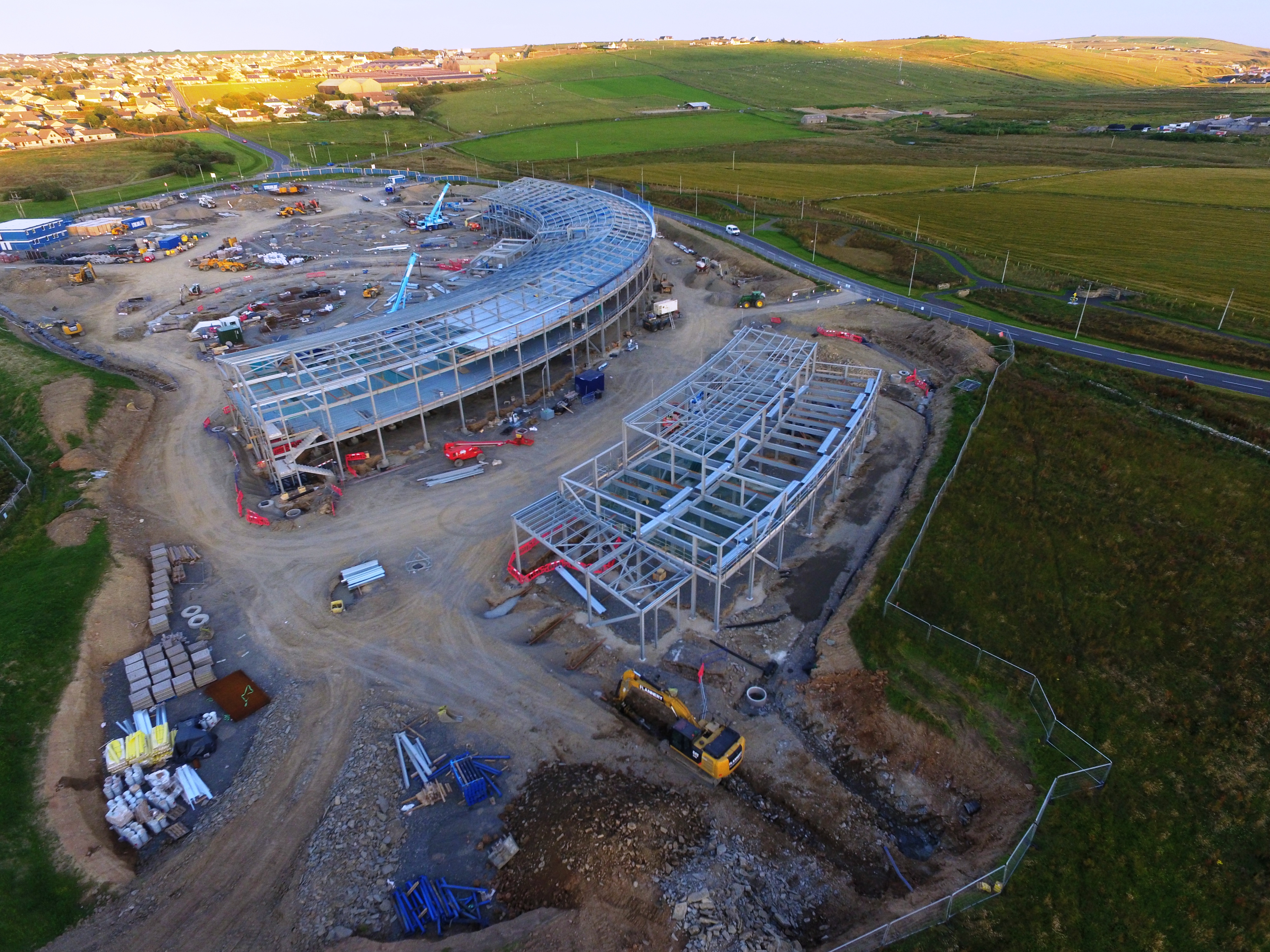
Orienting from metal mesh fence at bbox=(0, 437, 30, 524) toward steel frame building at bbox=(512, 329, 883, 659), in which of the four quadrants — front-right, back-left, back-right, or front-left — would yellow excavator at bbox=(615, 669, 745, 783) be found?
front-right

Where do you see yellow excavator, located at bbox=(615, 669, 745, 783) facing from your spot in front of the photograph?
facing away from the viewer and to the left of the viewer

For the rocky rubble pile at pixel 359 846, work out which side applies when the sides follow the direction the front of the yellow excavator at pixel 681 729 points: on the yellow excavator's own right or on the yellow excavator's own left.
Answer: on the yellow excavator's own left

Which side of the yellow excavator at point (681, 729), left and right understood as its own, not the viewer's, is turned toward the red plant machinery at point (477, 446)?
front

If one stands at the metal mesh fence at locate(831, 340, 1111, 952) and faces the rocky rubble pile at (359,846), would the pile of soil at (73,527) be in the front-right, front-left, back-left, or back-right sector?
front-right

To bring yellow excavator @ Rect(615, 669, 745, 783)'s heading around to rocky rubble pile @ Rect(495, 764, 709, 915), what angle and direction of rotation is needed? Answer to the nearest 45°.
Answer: approximately 90° to its left

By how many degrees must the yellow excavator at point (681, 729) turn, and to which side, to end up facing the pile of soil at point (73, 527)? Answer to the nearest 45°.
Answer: approximately 45° to its left

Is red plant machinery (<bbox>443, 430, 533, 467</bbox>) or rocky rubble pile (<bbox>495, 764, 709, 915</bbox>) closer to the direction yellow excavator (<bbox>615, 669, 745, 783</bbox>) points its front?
the red plant machinery

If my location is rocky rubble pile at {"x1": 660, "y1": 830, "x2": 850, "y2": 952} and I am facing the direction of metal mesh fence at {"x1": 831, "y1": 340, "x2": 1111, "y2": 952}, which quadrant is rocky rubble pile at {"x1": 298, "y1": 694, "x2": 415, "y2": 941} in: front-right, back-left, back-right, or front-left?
back-left

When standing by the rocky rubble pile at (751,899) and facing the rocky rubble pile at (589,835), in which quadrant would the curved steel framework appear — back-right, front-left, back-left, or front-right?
front-right

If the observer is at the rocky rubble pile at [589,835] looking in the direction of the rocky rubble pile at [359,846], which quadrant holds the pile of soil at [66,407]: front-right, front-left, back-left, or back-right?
front-right

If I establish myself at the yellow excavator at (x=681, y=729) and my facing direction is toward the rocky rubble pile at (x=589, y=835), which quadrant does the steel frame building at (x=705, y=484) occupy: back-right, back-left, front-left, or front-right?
back-right

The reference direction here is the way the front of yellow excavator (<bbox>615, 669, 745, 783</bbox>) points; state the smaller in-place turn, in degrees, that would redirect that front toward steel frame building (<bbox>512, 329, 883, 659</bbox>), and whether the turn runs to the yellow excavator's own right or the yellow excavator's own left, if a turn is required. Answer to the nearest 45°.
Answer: approximately 45° to the yellow excavator's own right

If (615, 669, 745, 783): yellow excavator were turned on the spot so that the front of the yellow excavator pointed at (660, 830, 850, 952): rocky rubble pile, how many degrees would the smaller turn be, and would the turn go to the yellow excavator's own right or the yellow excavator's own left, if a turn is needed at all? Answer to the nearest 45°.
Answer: approximately 135° to the yellow excavator's own left

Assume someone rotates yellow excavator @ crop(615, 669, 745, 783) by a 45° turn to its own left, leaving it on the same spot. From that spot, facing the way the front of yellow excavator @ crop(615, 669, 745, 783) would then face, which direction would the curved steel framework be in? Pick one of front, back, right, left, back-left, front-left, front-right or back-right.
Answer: front-right

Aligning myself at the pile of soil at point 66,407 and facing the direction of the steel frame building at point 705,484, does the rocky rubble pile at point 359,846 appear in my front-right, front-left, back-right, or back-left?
front-right
